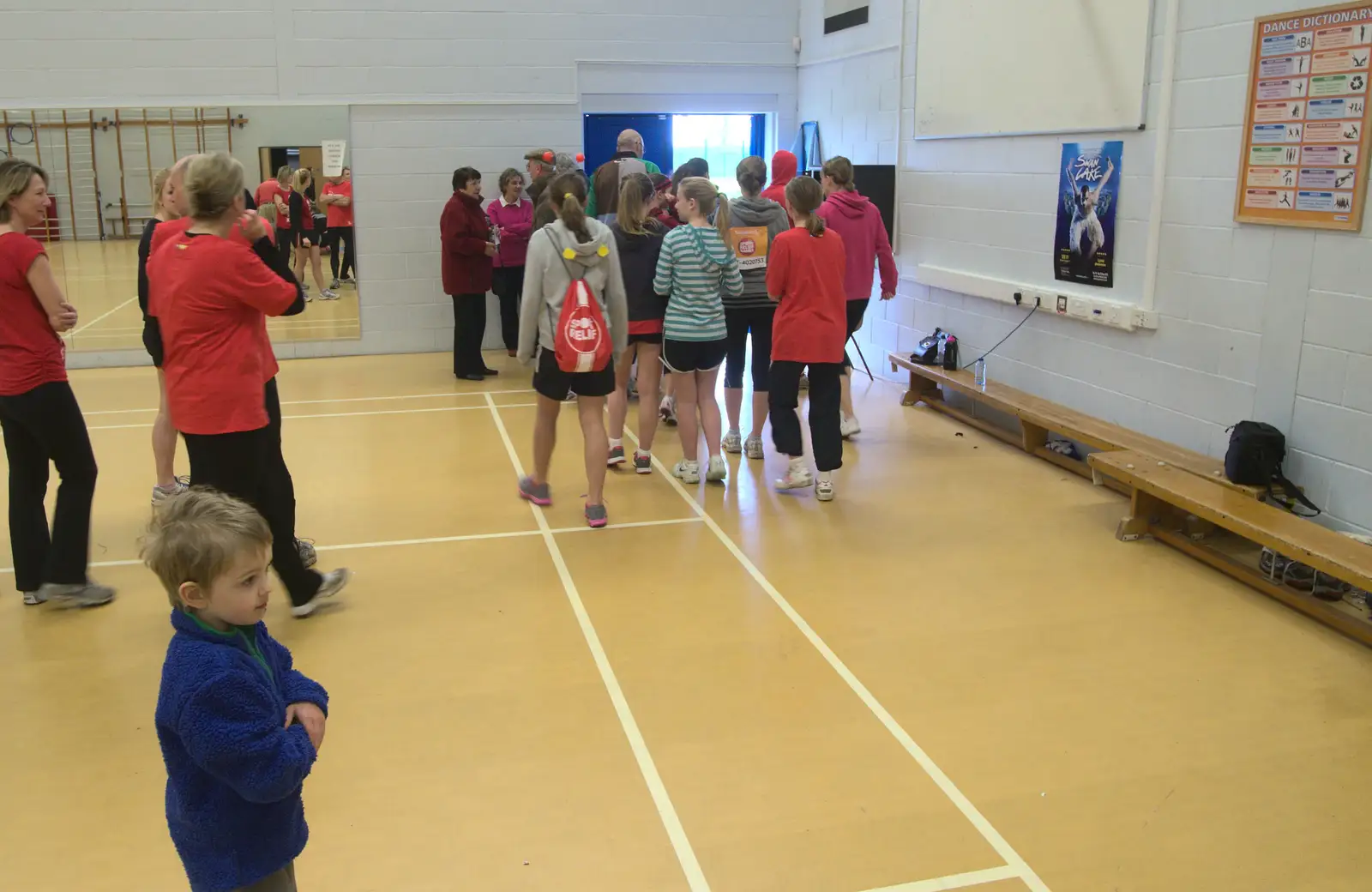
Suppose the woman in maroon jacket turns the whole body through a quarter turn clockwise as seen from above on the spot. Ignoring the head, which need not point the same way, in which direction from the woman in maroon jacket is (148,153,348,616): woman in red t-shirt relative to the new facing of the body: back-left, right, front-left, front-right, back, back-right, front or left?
front

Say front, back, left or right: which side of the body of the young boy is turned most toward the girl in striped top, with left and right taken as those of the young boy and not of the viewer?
left

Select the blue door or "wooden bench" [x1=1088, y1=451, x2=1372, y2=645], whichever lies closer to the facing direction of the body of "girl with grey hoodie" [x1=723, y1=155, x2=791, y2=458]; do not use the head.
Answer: the blue door

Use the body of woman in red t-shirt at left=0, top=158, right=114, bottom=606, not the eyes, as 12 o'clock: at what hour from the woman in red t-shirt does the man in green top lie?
The man in green top is roughly at 11 o'clock from the woman in red t-shirt.

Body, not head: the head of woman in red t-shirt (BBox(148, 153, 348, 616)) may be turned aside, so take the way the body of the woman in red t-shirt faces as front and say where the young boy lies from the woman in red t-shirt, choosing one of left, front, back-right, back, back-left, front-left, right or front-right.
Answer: back-right

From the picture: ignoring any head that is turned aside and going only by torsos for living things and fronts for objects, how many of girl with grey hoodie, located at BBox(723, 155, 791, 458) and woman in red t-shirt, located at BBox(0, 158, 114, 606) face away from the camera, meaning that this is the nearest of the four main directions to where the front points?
1

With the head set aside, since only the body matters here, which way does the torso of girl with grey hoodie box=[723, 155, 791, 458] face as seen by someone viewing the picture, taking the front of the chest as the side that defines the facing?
away from the camera

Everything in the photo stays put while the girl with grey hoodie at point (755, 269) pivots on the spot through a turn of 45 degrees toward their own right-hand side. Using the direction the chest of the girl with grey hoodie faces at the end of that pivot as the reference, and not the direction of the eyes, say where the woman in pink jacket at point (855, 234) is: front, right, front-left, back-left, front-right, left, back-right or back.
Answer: front

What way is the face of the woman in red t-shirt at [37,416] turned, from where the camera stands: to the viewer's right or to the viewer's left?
to the viewer's right

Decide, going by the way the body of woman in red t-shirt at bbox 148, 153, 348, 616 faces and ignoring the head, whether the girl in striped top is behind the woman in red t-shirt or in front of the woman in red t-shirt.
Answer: in front

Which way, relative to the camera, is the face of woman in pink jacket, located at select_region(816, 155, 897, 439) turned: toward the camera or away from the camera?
away from the camera

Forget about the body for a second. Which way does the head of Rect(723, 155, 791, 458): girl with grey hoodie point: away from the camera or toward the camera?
away from the camera

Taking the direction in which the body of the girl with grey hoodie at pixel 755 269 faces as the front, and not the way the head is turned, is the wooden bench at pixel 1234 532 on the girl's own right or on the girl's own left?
on the girl's own right

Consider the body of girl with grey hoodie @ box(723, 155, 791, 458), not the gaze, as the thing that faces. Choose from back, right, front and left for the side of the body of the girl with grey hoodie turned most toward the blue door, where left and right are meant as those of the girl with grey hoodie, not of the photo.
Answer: front

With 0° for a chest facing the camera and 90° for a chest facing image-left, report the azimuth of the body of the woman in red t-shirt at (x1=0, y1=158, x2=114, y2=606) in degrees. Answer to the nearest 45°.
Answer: approximately 270°

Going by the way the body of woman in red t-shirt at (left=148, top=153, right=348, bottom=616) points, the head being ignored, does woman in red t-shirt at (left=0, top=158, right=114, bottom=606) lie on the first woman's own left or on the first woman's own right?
on the first woman's own left

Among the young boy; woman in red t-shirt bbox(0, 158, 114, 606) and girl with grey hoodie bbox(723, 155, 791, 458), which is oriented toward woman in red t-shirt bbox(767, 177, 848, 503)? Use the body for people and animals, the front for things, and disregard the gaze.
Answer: woman in red t-shirt bbox(0, 158, 114, 606)

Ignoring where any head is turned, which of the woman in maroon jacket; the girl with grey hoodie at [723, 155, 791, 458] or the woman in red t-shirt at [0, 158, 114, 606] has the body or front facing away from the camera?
the girl with grey hoodie

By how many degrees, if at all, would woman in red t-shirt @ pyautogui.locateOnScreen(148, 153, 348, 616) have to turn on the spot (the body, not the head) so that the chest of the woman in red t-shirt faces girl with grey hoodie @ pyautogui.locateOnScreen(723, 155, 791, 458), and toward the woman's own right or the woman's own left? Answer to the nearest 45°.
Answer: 0° — they already face them
